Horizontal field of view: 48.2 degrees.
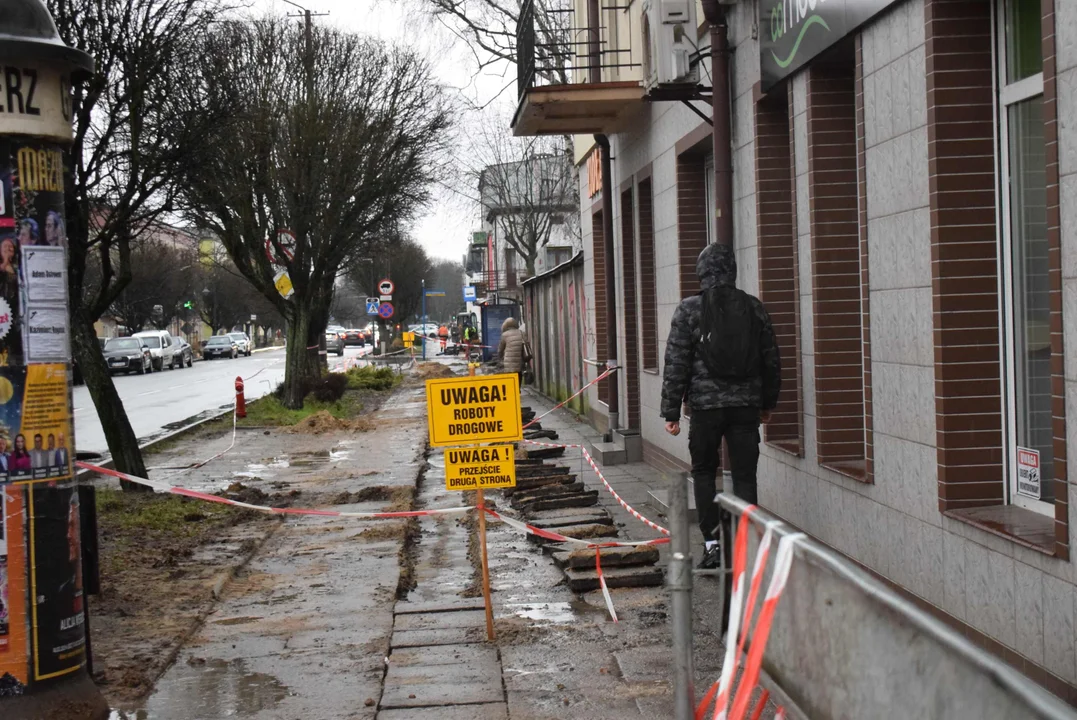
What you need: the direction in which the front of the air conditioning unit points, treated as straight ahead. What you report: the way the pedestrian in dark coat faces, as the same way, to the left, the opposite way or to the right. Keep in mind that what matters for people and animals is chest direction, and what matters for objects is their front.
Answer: to the right

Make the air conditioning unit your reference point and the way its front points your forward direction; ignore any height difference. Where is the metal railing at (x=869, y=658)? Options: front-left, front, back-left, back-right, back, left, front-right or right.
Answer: left

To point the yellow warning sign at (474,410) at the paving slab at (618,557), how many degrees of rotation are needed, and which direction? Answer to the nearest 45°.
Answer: approximately 135° to its left

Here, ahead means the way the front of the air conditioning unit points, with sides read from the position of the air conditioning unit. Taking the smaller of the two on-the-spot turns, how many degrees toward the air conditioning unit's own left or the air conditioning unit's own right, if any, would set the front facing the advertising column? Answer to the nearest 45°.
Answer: approximately 45° to the air conditioning unit's own left

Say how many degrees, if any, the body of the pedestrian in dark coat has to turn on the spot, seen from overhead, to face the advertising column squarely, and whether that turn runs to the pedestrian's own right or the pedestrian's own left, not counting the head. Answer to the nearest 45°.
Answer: approximately 135° to the pedestrian's own left

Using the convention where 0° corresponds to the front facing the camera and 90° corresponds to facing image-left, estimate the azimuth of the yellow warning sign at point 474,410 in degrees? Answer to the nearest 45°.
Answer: approximately 0°

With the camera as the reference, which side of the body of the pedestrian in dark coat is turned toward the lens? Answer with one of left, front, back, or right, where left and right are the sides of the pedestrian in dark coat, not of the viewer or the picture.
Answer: back

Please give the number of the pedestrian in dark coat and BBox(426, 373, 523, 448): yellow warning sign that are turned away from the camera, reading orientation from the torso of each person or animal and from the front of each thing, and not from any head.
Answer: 1

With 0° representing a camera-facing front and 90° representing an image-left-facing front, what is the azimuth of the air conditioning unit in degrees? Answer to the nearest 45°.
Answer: approximately 90°

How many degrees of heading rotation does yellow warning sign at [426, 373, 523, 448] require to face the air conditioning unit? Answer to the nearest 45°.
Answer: approximately 135° to its left

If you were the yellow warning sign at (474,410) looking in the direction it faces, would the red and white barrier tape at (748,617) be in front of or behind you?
in front

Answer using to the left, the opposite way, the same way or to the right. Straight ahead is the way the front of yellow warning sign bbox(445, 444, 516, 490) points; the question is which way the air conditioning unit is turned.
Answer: to the right

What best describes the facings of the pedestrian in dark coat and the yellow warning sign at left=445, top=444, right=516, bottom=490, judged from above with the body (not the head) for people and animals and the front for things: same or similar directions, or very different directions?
very different directions
